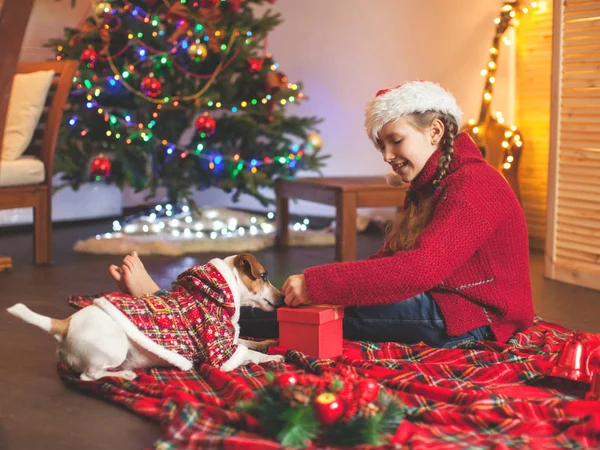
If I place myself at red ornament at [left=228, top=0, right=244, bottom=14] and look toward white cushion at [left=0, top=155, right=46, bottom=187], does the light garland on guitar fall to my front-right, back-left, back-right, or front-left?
back-left

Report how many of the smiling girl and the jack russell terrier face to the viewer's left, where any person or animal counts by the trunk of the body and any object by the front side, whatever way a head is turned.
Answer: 1

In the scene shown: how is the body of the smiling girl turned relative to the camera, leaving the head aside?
to the viewer's left

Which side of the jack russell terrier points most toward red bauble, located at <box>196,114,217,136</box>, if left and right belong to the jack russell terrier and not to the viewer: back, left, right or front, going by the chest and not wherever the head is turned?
left

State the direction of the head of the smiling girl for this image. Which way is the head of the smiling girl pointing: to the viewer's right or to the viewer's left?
to the viewer's left

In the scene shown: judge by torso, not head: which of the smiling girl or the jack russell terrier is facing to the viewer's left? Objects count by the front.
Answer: the smiling girl

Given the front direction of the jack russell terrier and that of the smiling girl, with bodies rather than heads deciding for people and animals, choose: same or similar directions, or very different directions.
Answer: very different directions

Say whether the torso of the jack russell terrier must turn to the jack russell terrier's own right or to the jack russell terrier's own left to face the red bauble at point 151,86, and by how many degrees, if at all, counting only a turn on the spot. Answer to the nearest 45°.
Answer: approximately 90° to the jack russell terrier's own left

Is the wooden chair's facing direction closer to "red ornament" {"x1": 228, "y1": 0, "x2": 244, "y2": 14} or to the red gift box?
the red gift box

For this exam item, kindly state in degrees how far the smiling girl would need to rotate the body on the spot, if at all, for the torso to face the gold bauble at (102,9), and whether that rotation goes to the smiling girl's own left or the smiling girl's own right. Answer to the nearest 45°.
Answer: approximately 45° to the smiling girl's own right

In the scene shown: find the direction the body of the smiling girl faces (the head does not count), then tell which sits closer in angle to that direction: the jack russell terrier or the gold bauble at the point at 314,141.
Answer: the jack russell terrier

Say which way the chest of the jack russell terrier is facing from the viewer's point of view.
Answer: to the viewer's right
